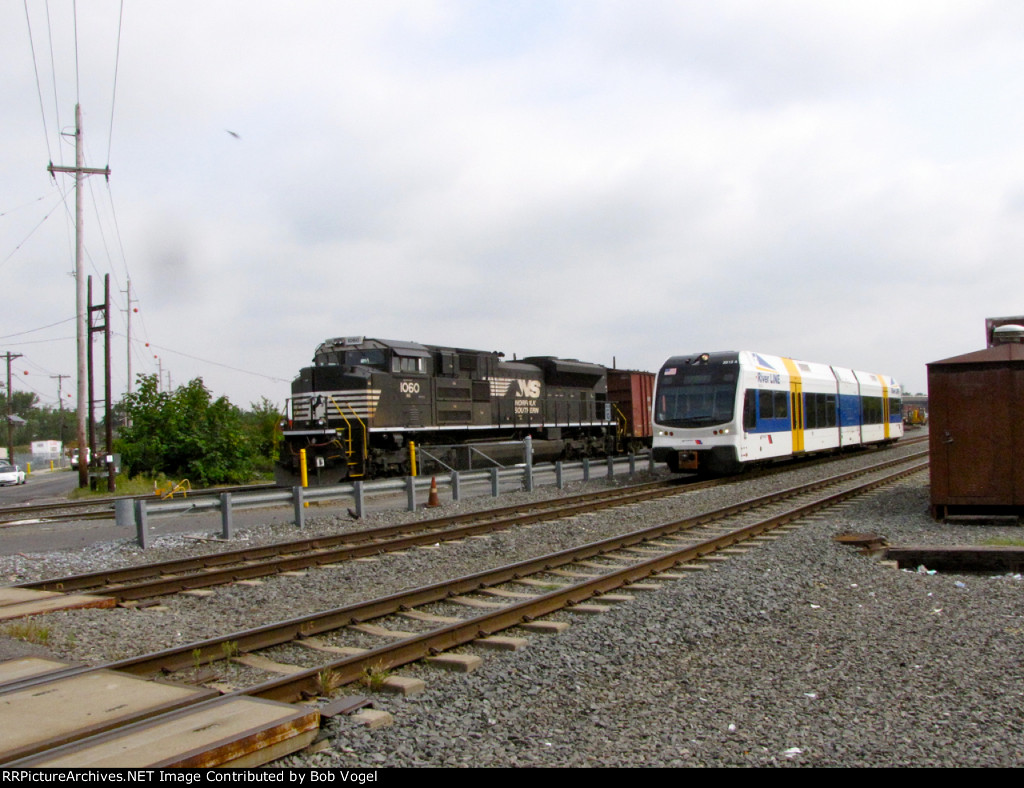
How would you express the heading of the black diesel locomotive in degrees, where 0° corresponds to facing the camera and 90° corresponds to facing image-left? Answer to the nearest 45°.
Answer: approximately 45°

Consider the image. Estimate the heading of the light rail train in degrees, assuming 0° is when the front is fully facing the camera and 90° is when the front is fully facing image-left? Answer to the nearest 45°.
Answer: approximately 45°

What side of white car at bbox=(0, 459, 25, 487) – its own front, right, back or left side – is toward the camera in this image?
front

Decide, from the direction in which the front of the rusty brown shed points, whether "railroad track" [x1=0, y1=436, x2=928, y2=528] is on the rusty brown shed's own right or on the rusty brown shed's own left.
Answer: on the rusty brown shed's own right
